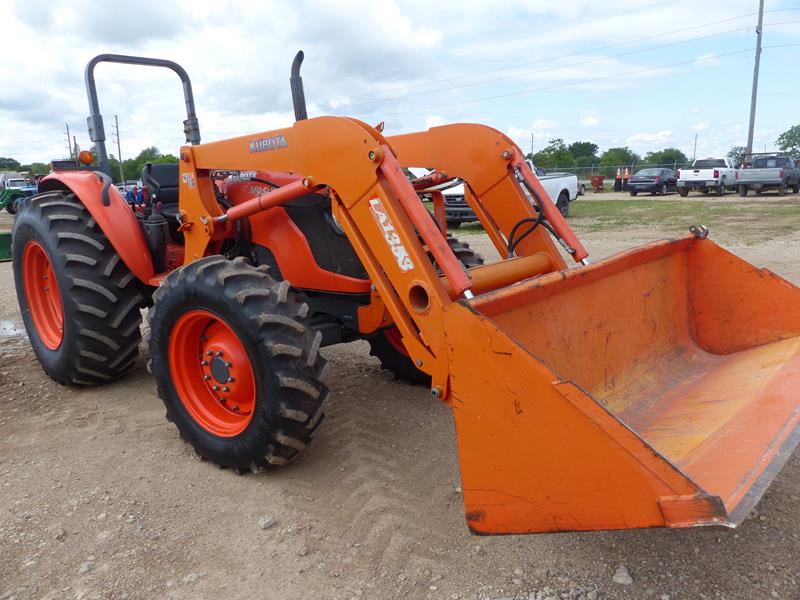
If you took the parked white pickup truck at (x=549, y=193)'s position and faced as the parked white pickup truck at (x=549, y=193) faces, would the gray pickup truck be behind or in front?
behind

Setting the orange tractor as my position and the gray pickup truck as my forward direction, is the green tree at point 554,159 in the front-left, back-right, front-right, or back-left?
front-left

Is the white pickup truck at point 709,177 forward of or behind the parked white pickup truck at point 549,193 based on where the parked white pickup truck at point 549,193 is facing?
behind

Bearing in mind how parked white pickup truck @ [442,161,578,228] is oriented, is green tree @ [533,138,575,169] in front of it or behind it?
behind

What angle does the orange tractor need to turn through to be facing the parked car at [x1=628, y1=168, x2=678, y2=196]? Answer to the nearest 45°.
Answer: approximately 90° to its left

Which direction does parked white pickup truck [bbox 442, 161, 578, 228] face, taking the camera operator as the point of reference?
facing the viewer and to the left of the viewer

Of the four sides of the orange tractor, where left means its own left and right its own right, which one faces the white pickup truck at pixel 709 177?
left

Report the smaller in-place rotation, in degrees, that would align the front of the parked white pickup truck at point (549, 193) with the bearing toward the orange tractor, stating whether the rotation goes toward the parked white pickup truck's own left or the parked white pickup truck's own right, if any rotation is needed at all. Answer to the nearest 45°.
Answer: approximately 45° to the parked white pickup truck's own left

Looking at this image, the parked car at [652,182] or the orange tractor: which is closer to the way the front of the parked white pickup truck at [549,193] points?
the orange tractor

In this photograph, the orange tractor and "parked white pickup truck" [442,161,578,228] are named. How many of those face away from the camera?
0

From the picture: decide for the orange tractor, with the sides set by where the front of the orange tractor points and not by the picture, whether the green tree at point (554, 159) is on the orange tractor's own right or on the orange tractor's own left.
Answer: on the orange tractor's own left

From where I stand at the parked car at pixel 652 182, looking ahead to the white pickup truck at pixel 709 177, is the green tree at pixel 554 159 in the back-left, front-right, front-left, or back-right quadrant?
back-left

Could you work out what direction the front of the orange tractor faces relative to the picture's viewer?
facing the viewer and to the right of the viewer

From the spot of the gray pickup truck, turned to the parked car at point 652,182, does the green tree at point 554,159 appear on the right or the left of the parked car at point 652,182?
right
